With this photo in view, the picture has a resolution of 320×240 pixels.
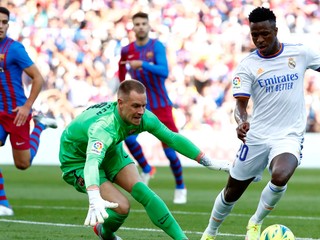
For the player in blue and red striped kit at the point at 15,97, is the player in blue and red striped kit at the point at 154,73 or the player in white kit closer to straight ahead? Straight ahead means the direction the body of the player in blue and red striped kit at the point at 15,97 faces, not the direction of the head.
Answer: the player in white kit

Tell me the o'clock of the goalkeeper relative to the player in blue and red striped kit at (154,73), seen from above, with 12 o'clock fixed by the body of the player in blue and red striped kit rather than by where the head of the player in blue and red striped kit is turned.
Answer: The goalkeeper is roughly at 12 o'clock from the player in blue and red striped kit.

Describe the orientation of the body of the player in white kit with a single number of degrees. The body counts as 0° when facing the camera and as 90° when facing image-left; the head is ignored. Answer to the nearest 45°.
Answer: approximately 0°

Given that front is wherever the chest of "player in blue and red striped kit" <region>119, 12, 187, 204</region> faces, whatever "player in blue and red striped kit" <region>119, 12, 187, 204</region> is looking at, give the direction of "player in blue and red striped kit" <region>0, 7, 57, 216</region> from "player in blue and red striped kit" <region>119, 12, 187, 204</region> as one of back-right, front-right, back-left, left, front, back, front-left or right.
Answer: front-right

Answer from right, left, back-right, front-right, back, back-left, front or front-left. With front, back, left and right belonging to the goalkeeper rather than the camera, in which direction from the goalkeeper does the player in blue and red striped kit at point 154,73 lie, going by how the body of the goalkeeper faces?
back-left

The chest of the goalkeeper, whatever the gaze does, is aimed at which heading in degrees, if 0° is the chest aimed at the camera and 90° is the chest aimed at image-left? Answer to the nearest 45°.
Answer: approximately 315°

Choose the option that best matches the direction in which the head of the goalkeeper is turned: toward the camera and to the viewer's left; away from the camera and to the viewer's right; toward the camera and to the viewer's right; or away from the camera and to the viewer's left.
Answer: toward the camera and to the viewer's right

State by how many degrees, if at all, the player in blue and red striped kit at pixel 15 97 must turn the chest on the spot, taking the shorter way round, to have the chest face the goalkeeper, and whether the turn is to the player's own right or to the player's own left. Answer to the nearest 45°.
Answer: approximately 45° to the player's own left

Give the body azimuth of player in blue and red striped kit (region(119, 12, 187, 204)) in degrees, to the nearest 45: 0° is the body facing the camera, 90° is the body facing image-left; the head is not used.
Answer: approximately 0°

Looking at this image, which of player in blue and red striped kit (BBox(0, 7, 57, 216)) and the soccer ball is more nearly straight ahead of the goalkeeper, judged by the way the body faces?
the soccer ball

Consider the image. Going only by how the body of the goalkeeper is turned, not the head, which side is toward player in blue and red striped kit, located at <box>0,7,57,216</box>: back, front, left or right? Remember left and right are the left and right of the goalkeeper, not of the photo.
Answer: back

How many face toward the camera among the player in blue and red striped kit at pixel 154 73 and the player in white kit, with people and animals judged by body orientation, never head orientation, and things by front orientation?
2
